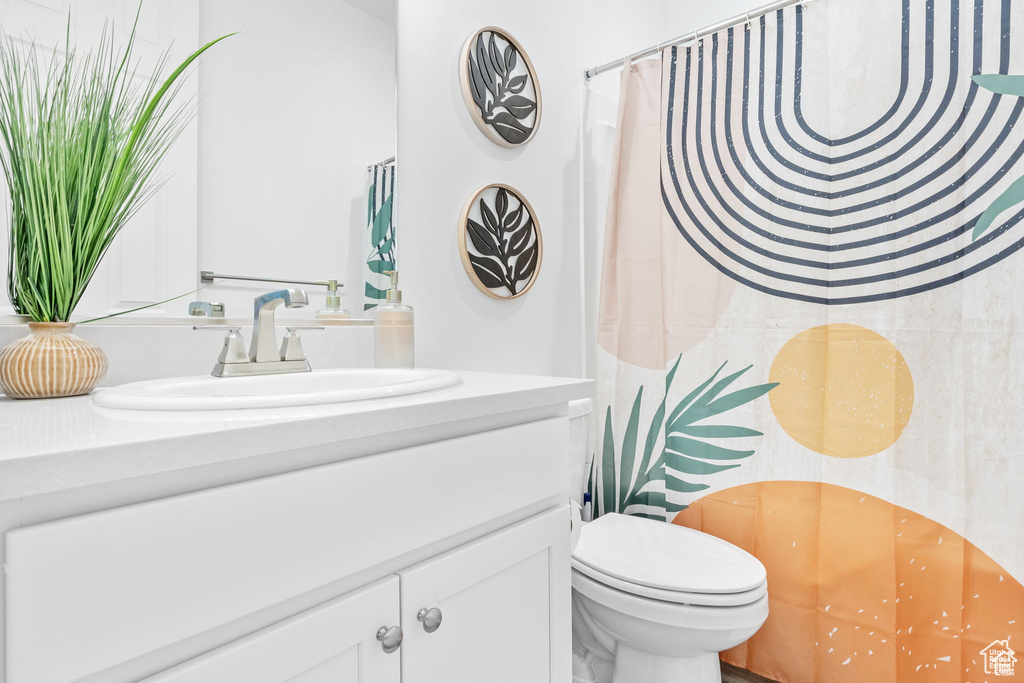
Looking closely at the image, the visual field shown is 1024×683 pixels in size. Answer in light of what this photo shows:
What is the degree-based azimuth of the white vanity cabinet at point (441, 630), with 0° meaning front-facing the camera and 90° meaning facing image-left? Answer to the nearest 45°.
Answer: approximately 315°

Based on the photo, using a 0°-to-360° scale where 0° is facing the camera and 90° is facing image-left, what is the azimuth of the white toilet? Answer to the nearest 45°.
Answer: approximately 315°

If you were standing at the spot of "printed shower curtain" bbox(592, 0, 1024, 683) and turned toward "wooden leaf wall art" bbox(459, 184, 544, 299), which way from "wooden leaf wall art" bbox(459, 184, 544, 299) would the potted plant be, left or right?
left

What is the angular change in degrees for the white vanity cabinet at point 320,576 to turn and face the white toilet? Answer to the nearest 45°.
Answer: approximately 90° to its left
